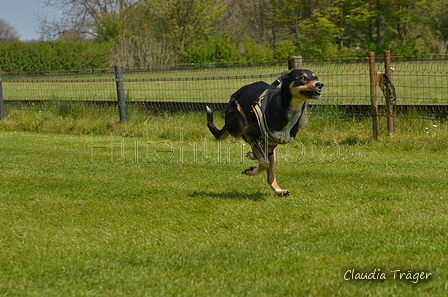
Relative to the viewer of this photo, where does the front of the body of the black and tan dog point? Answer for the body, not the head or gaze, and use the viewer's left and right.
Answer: facing the viewer and to the right of the viewer
